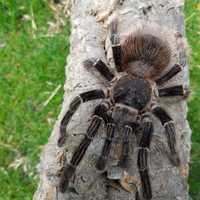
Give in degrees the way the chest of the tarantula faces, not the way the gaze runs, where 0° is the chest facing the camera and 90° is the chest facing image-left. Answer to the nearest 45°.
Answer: approximately 0°
